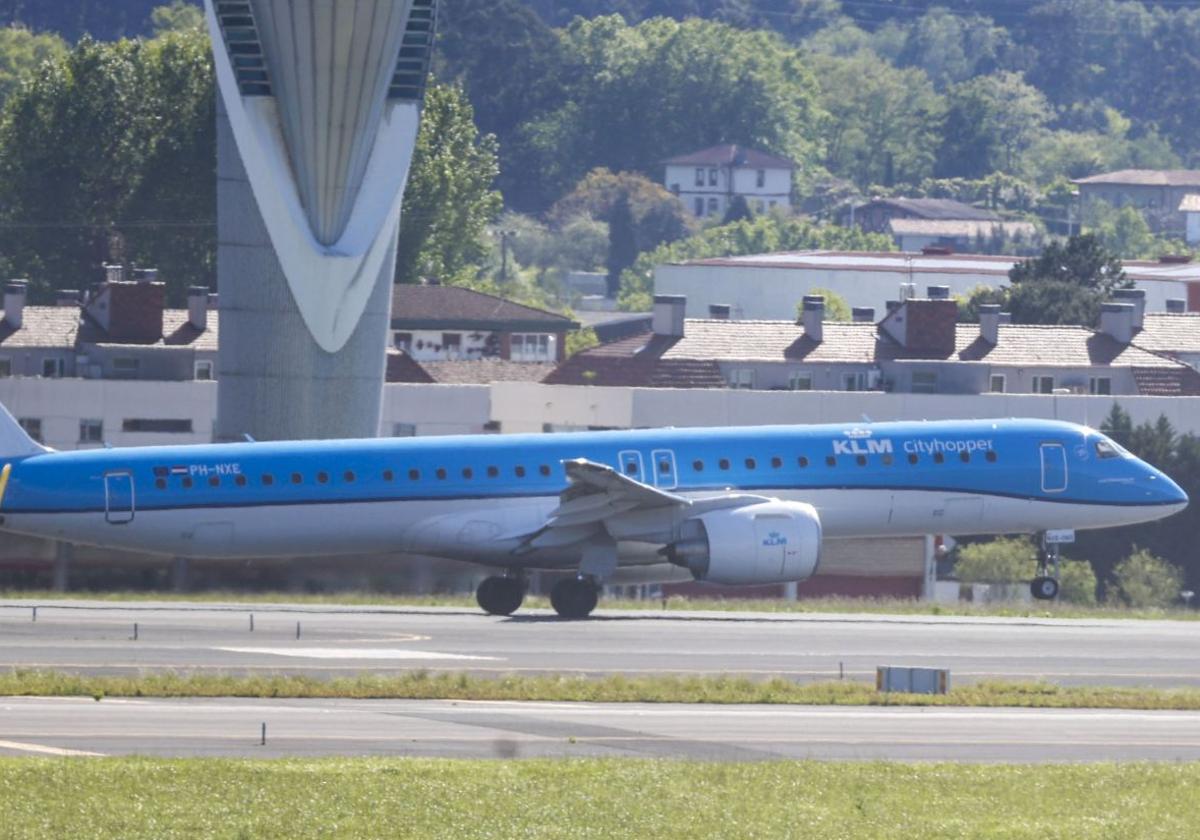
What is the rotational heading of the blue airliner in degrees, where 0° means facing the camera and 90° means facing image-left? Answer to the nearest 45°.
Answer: approximately 270°
